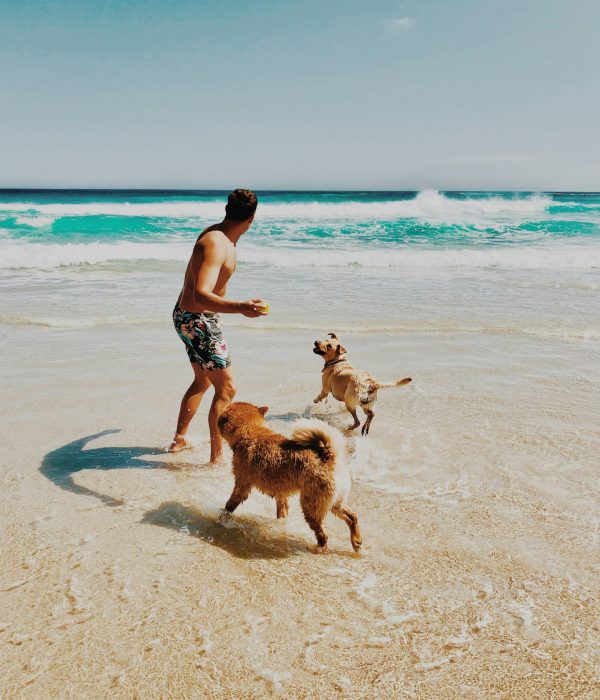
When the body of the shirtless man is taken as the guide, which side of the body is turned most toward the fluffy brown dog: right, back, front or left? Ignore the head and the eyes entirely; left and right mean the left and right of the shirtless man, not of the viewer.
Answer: right

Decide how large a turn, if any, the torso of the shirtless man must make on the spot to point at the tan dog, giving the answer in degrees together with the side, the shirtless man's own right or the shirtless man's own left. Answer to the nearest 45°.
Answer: approximately 45° to the shirtless man's own left

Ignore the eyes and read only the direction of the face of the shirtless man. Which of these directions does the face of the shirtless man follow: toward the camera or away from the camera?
away from the camera

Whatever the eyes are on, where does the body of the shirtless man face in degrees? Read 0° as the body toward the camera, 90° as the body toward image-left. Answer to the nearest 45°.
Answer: approximately 270°
